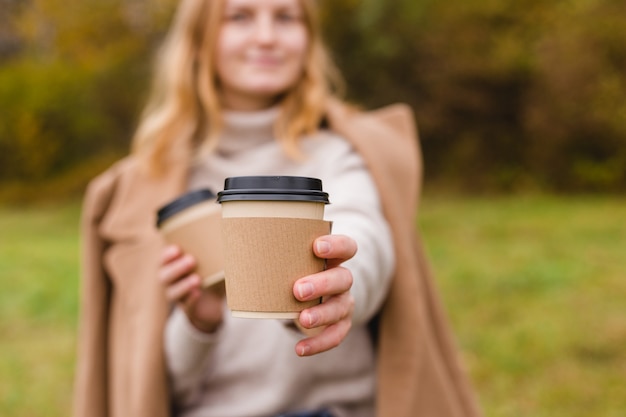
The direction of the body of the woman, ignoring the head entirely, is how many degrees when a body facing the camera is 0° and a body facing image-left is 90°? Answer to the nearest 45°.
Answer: approximately 0°
